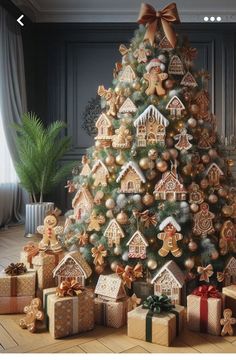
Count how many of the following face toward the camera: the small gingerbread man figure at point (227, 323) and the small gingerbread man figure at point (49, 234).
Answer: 2

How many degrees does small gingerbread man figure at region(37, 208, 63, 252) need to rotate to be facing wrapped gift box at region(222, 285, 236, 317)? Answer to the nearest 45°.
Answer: approximately 45° to its left

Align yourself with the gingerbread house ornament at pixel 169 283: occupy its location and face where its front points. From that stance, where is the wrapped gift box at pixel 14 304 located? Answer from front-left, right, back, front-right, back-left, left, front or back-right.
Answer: front-right

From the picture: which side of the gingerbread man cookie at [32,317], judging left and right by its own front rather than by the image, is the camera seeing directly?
front

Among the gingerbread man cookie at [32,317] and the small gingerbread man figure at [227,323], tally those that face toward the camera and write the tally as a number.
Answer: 2

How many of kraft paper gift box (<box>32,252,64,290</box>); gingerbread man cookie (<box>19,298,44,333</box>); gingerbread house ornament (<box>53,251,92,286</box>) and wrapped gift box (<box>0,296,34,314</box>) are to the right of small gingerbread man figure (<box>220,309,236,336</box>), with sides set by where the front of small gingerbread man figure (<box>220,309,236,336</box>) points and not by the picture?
4

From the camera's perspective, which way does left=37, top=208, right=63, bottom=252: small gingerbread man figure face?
toward the camera

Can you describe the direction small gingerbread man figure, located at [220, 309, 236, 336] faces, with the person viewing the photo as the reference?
facing the viewer

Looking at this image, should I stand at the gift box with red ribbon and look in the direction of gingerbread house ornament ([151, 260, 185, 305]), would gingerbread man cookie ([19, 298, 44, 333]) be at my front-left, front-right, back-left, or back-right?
front-left

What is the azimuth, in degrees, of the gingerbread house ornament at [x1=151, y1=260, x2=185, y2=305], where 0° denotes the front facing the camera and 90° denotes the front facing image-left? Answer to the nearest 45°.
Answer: approximately 45°

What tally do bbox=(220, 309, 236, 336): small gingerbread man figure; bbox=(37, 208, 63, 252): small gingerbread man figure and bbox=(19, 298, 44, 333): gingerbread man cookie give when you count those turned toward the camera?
3
